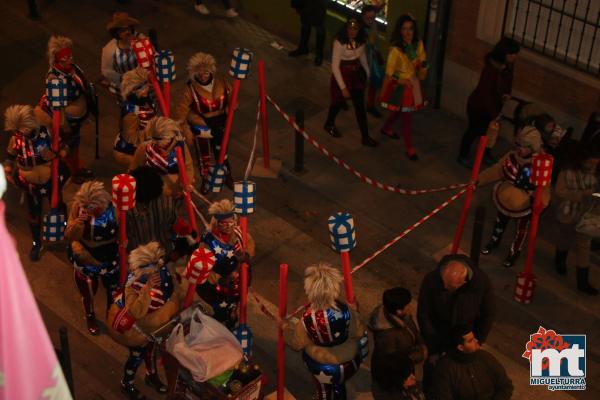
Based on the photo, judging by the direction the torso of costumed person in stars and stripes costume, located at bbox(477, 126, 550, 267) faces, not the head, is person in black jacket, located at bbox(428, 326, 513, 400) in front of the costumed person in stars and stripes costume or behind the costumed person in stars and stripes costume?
in front

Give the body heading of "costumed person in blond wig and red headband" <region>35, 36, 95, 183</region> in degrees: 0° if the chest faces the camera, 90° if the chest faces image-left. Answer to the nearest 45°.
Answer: approximately 315°

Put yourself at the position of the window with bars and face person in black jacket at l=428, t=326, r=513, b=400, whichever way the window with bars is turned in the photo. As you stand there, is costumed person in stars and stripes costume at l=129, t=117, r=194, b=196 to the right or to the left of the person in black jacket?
right
